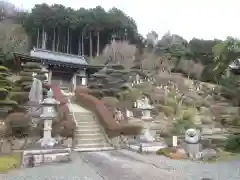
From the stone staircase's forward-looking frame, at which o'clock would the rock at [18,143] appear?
The rock is roughly at 2 o'clock from the stone staircase.

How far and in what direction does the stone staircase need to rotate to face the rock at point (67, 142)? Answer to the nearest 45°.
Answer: approximately 45° to its right

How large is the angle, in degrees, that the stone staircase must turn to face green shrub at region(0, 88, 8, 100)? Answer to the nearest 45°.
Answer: approximately 135° to its right

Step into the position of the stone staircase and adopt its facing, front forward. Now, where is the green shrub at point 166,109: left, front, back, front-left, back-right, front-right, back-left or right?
back-left

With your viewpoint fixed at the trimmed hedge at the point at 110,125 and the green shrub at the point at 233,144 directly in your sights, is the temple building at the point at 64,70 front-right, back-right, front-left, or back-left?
back-left

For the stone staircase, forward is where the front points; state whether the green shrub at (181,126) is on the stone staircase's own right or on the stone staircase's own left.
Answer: on the stone staircase's own left

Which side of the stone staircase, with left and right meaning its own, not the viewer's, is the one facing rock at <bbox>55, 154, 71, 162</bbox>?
front

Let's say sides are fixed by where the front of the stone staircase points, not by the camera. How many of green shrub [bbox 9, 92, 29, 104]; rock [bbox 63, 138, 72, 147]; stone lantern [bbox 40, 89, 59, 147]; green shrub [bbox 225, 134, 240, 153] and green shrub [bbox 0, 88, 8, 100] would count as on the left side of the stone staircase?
1

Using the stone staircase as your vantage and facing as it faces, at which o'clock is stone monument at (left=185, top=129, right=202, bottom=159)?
The stone monument is roughly at 10 o'clock from the stone staircase.

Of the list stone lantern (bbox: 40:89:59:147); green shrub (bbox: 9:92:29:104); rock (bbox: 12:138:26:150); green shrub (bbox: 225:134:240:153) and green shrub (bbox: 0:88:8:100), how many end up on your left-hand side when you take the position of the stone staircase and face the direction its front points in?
1

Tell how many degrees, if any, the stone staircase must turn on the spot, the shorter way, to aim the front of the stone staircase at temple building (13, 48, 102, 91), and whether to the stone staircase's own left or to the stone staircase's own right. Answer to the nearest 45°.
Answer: approximately 180°

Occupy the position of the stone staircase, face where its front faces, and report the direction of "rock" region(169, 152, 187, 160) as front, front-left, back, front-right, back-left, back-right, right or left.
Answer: front-left

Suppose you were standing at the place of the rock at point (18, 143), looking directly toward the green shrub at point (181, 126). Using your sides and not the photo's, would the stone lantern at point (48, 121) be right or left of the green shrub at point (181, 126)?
right

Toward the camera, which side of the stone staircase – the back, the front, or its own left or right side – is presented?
front

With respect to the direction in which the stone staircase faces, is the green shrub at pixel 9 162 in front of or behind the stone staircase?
in front
